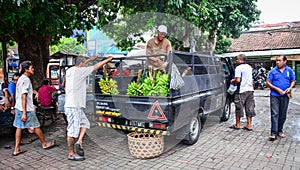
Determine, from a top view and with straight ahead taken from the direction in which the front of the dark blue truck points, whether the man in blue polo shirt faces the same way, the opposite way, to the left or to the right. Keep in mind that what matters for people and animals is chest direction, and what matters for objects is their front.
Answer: the opposite way

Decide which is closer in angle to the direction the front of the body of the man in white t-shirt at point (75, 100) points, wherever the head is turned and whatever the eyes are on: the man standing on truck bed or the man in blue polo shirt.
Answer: the man standing on truck bed

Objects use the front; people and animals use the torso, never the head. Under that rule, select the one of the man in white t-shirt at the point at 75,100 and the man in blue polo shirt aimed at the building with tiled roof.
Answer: the man in white t-shirt

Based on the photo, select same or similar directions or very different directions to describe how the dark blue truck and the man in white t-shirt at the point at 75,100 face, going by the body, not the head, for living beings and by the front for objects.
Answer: same or similar directions

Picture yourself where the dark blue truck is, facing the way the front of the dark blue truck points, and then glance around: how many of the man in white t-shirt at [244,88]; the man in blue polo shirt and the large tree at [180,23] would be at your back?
0

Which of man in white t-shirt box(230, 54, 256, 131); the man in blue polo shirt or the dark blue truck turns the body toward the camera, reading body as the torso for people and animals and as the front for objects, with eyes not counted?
the man in blue polo shirt

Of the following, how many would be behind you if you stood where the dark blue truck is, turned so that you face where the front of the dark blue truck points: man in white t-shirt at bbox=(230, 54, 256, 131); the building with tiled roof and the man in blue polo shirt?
0

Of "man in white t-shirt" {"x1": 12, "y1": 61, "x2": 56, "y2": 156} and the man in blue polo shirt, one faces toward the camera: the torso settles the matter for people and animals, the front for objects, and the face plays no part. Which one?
the man in blue polo shirt

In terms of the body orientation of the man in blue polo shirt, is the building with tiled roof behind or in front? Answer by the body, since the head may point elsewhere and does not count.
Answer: behind

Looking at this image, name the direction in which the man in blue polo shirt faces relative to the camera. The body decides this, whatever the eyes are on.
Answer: toward the camera

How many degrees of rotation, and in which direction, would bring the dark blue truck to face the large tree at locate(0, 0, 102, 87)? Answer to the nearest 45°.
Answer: approximately 90° to its left

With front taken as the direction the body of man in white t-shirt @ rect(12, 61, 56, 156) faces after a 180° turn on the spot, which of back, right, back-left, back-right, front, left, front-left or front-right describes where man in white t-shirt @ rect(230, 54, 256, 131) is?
back

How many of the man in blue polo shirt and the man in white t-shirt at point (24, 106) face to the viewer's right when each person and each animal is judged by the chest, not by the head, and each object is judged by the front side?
1

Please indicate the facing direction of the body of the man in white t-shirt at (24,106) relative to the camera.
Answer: to the viewer's right

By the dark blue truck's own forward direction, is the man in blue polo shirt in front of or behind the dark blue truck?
in front

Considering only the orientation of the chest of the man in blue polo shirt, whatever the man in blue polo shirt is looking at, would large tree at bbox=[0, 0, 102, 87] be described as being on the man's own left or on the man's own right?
on the man's own right
